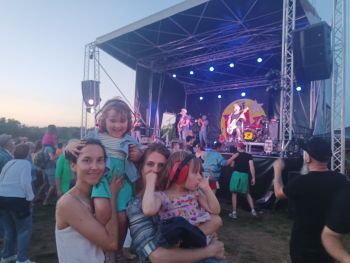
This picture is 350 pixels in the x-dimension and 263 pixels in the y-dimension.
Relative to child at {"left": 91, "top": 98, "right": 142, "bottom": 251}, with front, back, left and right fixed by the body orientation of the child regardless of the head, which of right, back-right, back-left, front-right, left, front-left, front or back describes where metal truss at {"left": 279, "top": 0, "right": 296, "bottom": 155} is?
back-left

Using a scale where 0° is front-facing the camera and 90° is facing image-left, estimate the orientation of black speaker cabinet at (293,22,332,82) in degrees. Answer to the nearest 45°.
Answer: approximately 45°

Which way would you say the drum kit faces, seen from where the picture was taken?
facing the viewer and to the left of the viewer

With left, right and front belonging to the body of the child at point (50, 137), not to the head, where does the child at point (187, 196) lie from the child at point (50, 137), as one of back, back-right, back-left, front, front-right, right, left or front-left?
back-right

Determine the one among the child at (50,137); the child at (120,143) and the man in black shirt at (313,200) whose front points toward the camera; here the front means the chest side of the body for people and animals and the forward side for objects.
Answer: the child at (120,143)

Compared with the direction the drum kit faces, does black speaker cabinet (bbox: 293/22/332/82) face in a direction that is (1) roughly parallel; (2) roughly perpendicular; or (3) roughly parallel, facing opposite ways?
roughly parallel

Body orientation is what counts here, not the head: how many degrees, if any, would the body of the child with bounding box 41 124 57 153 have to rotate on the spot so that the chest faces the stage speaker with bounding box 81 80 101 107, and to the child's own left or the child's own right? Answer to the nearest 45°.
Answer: approximately 45° to the child's own left

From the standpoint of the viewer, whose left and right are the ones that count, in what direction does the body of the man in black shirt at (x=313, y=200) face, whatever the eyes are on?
facing away from the viewer and to the left of the viewer

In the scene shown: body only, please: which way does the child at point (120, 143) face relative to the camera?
toward the camera

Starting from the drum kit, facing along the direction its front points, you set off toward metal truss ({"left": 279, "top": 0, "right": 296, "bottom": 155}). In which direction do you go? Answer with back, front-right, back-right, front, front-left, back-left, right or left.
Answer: front-left

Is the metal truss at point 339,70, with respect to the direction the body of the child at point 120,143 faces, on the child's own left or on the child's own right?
on the child's own left

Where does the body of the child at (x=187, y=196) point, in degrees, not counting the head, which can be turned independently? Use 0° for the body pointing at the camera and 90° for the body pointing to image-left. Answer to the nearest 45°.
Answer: approximately 315°

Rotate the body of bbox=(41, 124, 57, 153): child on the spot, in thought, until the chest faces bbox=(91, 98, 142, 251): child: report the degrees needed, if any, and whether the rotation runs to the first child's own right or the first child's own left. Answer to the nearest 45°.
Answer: approximately 135° to the first child's own right

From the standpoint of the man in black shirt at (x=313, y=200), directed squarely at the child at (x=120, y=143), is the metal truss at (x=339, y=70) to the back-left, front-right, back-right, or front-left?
back-right

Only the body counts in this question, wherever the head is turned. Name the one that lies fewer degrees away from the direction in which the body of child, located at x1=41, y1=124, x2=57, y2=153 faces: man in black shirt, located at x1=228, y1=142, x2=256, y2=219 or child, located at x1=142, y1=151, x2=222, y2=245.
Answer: the man in black shirt

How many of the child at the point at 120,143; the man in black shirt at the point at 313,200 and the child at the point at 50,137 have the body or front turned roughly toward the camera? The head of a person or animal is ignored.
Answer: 1

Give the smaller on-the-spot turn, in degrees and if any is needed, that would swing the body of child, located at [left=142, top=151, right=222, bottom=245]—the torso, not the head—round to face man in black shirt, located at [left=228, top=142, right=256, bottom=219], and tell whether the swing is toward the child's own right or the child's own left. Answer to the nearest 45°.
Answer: approximately 135° to the child's own left
